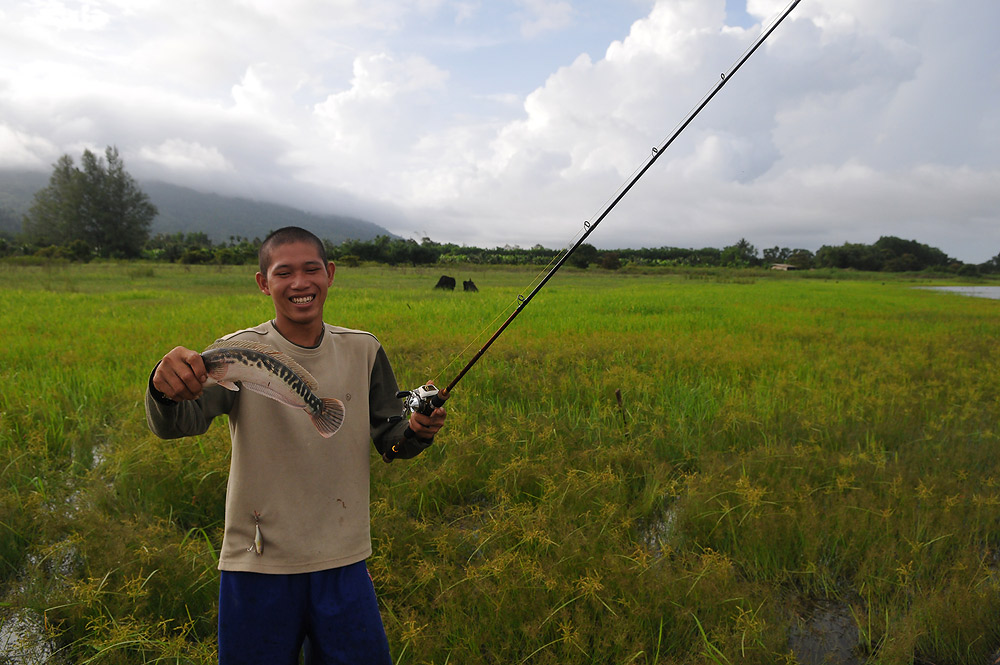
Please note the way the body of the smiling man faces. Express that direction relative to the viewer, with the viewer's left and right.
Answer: facing the viewer
